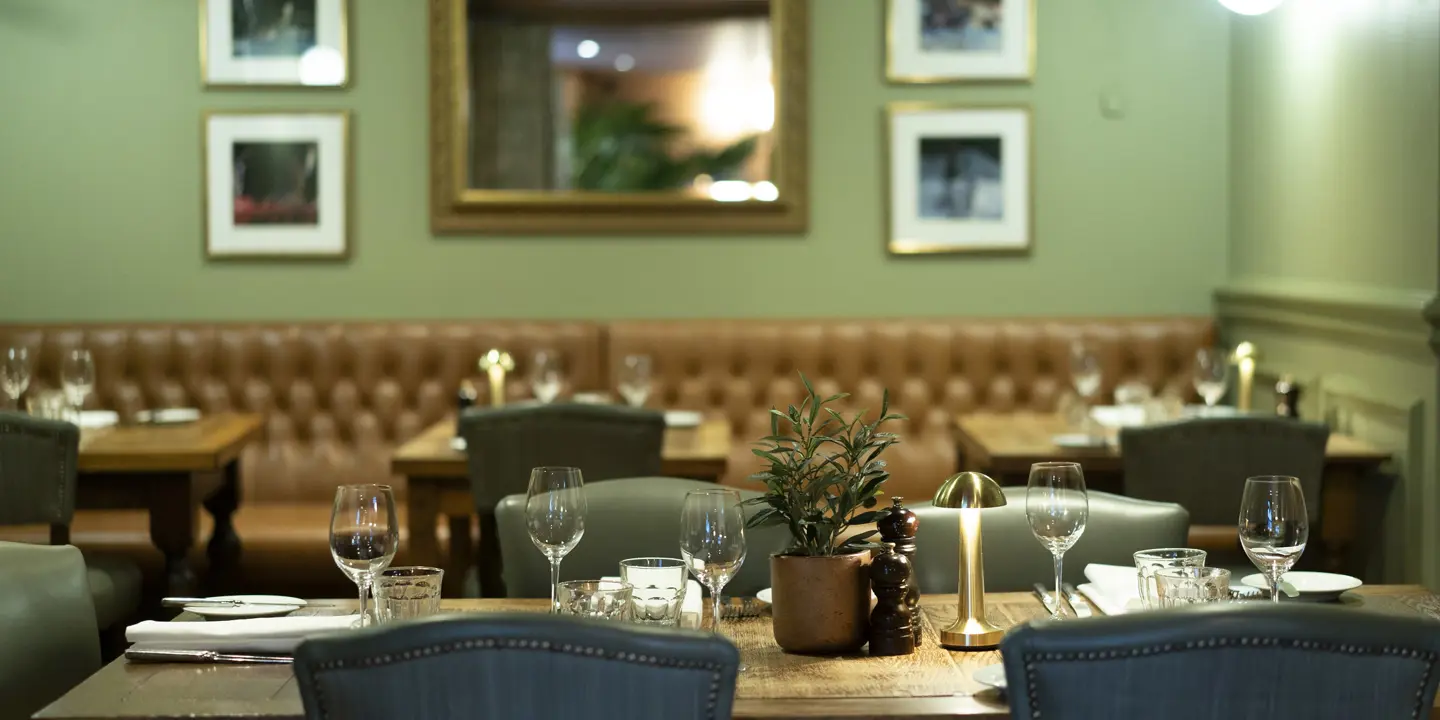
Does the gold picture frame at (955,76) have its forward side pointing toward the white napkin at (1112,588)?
yes

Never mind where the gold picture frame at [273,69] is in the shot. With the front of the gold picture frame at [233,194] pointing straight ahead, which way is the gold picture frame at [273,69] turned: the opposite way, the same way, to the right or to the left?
the same way

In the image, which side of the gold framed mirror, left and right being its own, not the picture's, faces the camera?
front

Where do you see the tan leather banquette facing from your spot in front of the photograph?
facing the viewer

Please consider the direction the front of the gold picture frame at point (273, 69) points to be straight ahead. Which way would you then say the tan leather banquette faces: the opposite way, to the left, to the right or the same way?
the same way

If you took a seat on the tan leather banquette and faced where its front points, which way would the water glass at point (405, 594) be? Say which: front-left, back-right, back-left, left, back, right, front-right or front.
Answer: front

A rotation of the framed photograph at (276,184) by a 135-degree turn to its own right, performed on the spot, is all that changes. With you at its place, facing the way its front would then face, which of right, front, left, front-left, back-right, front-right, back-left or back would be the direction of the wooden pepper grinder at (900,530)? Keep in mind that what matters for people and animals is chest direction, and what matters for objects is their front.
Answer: back-left

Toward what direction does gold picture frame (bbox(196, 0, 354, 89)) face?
toward the camera

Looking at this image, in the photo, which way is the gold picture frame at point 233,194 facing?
toward the camera

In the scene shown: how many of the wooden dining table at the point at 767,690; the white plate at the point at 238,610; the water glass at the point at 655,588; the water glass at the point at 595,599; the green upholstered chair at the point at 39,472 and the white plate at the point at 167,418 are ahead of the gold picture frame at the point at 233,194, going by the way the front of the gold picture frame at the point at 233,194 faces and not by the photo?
6

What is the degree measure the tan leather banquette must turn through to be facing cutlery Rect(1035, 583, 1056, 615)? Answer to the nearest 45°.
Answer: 0° — it already faces it

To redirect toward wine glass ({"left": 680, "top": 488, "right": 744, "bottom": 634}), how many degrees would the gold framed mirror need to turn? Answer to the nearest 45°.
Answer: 0° — it already faces it

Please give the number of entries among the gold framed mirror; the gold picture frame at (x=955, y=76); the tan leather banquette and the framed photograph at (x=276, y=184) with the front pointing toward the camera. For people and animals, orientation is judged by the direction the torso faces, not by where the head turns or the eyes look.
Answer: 4

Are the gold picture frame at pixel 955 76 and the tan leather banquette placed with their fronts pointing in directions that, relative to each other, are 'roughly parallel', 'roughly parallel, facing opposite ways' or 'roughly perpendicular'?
roughly parallel

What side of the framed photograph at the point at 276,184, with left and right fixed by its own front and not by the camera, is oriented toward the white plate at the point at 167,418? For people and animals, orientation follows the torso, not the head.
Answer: front

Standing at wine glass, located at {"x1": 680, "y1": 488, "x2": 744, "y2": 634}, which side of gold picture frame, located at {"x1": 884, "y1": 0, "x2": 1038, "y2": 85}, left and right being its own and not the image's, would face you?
front

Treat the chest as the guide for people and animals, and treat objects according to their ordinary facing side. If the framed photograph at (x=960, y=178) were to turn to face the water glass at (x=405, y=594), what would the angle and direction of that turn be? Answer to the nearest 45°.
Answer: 0° — it already faces it
